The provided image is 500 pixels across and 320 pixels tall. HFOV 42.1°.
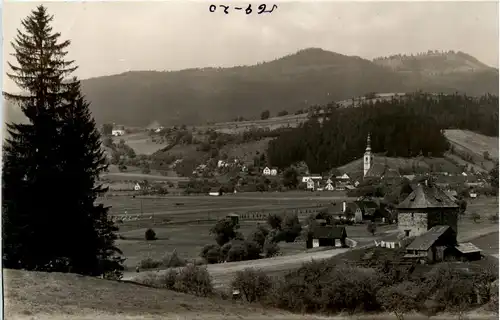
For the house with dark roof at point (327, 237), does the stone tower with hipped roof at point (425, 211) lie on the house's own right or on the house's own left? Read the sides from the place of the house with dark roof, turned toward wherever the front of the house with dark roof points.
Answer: on the house's own left

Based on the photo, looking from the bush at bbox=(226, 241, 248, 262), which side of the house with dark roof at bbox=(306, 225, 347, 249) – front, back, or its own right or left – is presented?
right

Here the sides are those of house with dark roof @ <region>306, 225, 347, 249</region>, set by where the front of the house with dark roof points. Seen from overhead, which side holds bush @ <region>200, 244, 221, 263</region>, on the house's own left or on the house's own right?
on the house's own right

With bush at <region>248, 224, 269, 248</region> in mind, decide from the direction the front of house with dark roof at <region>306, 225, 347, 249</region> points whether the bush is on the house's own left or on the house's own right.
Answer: on the house's own right

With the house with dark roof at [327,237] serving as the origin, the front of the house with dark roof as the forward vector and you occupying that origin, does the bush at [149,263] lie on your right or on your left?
on your right

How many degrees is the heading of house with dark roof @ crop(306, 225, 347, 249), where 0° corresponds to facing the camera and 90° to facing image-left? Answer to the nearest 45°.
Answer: approximately 0°

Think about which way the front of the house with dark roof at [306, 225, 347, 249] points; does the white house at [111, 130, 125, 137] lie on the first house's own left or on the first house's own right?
on the first house's own right

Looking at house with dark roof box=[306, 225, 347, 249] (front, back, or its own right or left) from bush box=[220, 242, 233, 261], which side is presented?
right

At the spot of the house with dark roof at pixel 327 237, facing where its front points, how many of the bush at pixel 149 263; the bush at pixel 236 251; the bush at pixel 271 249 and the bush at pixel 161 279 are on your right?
4

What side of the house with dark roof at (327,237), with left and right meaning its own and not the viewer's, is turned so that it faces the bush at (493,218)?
left

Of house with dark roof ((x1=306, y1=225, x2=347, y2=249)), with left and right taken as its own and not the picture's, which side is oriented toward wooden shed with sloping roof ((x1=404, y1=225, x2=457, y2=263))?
left

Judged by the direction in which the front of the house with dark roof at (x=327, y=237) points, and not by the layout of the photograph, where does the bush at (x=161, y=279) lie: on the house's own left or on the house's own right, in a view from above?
on the house's own right
